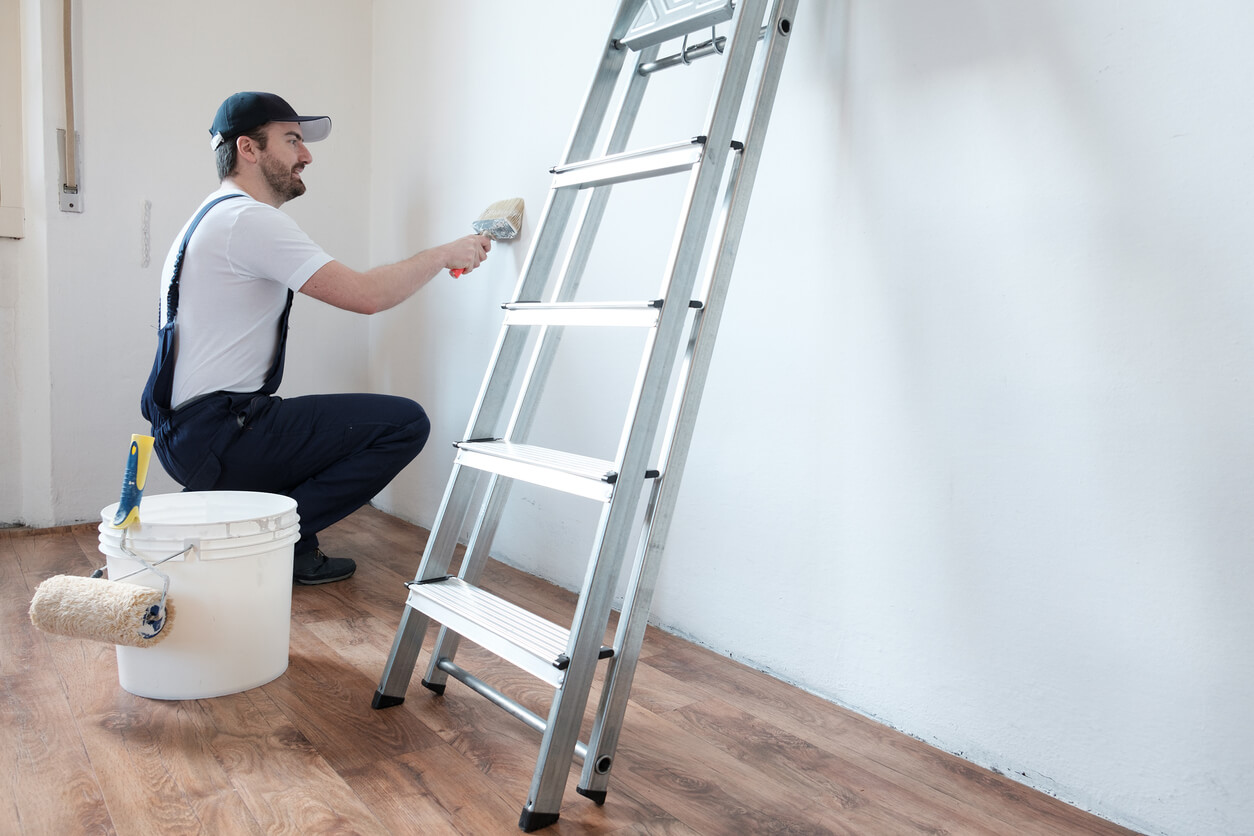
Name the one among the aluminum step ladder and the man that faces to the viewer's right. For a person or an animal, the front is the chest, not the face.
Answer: the man

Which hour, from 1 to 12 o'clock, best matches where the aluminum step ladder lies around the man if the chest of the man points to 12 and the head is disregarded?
The aluminum step ladder is roughly at 2 o'clock from the man.

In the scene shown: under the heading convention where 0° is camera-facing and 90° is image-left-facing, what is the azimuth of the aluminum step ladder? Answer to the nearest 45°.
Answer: approximately 45°

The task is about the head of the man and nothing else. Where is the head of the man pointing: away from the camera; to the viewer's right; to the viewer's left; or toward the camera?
to the viewer's right

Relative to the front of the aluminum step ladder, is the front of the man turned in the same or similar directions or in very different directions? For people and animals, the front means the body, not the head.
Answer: very different directions

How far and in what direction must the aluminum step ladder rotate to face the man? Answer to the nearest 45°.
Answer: approximately 90° to its right

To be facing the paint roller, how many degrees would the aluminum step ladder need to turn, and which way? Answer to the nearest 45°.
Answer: approximately 45° to its right

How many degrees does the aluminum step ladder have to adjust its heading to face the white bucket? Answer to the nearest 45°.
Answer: approximately 45° to its right

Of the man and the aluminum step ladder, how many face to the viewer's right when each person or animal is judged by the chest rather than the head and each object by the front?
1

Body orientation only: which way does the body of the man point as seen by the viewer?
to the viewer's right
